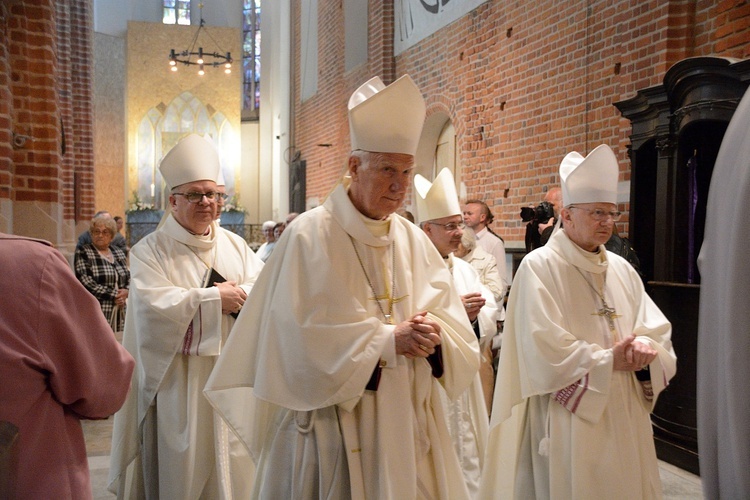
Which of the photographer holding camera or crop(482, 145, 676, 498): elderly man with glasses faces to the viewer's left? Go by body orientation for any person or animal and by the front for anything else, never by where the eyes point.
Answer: the photographer holding camera

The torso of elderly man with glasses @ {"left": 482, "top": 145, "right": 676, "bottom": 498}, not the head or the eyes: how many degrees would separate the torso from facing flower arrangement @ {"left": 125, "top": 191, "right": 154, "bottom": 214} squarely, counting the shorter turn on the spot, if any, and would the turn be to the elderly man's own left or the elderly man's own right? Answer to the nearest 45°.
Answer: approximately 180°

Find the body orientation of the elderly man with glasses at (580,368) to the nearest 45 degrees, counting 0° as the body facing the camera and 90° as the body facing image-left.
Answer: approximately 315°

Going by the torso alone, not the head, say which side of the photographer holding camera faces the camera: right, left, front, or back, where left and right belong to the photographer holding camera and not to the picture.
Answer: left

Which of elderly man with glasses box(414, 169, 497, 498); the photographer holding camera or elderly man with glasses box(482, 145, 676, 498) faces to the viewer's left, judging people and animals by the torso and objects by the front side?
the photographer holding camera

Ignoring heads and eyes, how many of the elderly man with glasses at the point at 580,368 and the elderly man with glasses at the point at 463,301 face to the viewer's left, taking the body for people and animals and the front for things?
0

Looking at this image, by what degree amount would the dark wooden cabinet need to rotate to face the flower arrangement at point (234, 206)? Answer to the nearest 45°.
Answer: approximately 90° to its right

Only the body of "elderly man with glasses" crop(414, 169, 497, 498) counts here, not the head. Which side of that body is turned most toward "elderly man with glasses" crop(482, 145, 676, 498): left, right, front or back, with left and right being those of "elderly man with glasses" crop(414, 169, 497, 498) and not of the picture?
front

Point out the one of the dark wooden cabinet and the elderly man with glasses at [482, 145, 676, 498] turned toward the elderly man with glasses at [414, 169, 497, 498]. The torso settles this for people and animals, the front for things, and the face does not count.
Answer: the dark wooden cabinet

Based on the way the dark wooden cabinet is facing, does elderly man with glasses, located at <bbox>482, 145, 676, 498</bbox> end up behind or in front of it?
in front

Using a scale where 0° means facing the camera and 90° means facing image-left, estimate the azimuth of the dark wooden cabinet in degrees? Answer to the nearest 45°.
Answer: approximately 45°

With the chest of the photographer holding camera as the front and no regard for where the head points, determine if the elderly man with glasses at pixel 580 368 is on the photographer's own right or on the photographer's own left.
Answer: on the photographer's own left

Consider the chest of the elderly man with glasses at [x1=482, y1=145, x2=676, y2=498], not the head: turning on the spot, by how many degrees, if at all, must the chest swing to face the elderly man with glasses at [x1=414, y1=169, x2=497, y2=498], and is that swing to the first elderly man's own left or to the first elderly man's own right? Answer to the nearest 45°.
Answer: approximately 180°
